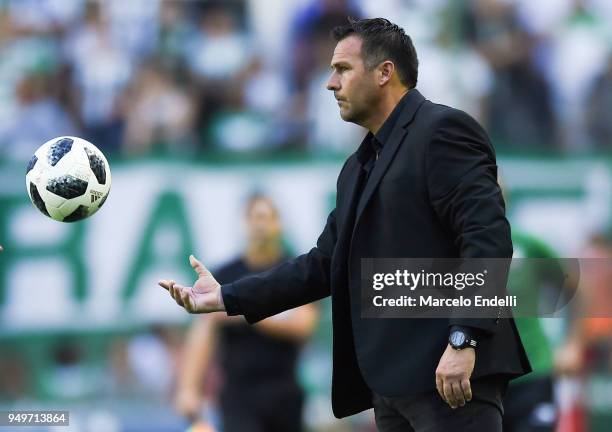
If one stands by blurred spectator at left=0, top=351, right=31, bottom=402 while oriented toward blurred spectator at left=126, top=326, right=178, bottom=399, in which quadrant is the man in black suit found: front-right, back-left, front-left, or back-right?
front-right

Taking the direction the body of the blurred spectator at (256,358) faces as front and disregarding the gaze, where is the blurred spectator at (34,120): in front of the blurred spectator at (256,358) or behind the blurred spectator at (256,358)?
behind

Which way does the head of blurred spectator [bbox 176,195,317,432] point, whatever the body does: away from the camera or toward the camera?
toward the camera

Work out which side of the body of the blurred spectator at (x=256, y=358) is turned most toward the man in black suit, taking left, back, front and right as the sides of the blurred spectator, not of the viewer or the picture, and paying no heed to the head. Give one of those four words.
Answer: front

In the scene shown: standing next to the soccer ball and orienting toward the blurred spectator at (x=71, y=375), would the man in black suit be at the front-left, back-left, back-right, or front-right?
back-right

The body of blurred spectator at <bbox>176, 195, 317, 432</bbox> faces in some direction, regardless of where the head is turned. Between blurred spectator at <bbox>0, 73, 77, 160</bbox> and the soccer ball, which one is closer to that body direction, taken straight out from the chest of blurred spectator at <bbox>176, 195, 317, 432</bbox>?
the soccer ball

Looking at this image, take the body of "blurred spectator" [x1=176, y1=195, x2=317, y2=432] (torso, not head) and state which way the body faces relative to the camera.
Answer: toward the camera

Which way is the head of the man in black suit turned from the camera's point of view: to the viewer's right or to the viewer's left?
to the viewer's left

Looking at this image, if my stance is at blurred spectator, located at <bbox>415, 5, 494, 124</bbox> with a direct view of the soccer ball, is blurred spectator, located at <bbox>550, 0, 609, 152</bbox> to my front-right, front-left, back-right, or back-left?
back-left

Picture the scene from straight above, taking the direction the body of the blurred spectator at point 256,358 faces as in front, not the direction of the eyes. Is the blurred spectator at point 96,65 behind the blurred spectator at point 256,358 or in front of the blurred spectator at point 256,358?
behind

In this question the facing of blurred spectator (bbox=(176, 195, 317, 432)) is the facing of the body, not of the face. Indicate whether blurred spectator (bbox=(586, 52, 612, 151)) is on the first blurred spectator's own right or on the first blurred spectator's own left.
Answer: on the first blurred spectator's own left

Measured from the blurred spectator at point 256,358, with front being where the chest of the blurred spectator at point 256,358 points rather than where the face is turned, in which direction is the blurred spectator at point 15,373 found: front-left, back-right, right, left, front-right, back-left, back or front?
back-right

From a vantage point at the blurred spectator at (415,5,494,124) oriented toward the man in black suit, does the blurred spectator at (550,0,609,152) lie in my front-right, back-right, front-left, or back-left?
back-left
